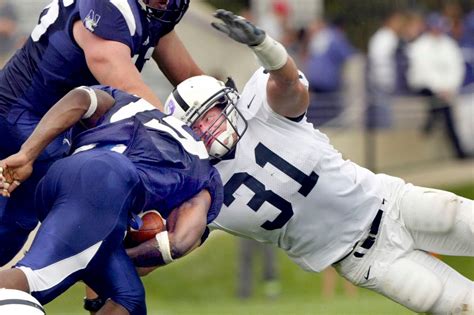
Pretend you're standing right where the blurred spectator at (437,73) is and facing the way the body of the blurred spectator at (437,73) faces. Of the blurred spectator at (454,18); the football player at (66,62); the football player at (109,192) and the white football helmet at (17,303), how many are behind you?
1

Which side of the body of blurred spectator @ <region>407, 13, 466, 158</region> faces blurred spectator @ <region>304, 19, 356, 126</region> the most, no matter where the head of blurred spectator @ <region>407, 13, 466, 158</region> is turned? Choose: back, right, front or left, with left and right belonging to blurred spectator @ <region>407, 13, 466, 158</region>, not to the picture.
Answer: right

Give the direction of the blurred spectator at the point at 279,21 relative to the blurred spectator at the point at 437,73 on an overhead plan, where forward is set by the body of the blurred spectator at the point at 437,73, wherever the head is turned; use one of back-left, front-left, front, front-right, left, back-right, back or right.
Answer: right

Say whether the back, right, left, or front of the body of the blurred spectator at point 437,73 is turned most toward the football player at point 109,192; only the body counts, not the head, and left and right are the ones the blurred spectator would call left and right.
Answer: front

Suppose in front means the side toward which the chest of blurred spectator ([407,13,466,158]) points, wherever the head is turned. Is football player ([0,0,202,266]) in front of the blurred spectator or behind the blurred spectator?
in front

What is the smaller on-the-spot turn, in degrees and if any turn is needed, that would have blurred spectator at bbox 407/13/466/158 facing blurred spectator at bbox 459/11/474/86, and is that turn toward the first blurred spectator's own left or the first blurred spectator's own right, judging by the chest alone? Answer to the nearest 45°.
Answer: approximately 135° to the first blurred spectator's own left

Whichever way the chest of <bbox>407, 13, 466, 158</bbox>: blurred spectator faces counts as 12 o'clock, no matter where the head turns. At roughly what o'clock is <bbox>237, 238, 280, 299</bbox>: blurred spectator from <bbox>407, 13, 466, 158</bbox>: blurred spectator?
<bbox>237, 238, 280, 299</bbox>: blurred spectator is roughly at 1 o'clock from <bbox>407, 13, 466, 158</bbox>: blurred spectator.

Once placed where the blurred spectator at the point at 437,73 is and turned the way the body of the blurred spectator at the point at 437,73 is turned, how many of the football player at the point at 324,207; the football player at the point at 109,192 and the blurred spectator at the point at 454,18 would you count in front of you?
2

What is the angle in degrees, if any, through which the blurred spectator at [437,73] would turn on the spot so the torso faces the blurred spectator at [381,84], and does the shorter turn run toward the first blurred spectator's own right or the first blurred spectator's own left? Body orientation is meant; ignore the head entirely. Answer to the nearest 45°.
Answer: approximately 45° to the first blurred spectator's own right

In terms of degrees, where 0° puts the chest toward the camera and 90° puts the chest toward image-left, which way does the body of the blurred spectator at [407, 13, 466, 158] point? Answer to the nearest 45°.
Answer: approximately 0°

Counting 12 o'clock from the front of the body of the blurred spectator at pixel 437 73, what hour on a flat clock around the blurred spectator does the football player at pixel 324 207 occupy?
The football player is roughly at 12 o'clock from the blurred spectator.

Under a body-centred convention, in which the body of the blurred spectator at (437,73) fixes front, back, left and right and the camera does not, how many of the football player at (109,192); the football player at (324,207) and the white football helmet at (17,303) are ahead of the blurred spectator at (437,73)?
3

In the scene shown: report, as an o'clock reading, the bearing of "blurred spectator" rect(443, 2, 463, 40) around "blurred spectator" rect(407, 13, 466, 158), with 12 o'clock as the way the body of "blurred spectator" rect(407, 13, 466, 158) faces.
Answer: "blurred spectator" rect(443, 2, 463, 40) is roughly at 6 o'clock from "blurred spectator" rect(407, 13, 466, 158).
